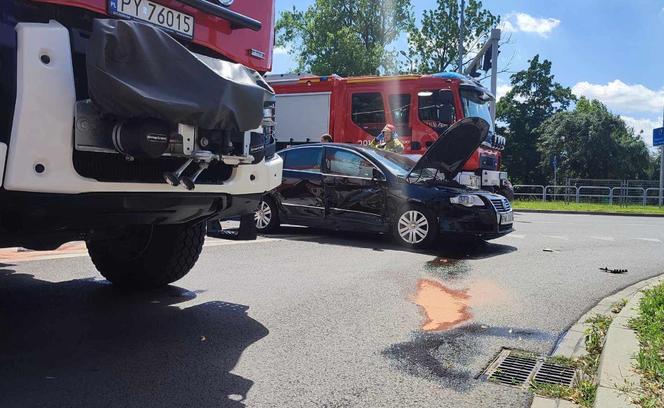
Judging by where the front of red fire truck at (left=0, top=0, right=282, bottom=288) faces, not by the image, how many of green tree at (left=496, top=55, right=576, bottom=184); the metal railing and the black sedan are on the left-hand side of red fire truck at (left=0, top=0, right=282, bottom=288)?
3

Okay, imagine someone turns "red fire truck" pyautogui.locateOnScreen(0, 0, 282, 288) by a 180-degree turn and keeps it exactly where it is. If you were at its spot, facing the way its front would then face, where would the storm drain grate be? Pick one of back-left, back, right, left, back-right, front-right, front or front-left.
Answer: back-right

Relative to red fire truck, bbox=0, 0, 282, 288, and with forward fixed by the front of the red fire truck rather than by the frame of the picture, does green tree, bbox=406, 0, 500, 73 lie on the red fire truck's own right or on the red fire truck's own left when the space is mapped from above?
on the red fire truck's own left

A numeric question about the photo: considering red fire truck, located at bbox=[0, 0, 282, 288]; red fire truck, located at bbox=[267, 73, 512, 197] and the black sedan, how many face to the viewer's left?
0

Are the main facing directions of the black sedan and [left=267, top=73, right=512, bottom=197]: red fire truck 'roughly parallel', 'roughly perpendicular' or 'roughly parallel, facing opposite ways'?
roughly parallel

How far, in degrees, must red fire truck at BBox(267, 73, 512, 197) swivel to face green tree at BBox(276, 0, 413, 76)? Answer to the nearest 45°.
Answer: approximately 135° to its left

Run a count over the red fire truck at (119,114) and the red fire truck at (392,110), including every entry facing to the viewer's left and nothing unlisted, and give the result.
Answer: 0

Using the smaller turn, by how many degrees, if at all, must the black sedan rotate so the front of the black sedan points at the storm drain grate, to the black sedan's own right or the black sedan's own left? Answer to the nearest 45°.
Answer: approximately 45° to the black sedan's own right

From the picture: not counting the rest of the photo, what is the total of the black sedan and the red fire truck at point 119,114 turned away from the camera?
0

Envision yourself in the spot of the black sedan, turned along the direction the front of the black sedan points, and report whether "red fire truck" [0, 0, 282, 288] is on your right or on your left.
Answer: on your right

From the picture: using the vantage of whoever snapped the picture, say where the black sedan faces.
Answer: facing the viewer and to the right of the viewer

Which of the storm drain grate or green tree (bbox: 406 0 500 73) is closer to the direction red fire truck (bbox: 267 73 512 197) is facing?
the storm drain grate

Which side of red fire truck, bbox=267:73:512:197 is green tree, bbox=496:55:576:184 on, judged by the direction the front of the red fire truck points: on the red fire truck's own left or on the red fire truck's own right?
on the red fire truck's own left

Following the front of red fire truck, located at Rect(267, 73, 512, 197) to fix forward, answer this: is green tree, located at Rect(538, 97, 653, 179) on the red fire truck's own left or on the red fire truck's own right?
on the red fire truck's own left

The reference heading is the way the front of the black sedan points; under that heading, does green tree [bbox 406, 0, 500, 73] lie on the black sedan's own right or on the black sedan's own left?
on the black sedan's own left

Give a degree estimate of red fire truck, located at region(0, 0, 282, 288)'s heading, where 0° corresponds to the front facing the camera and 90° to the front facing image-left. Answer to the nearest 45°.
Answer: approximately 315°
